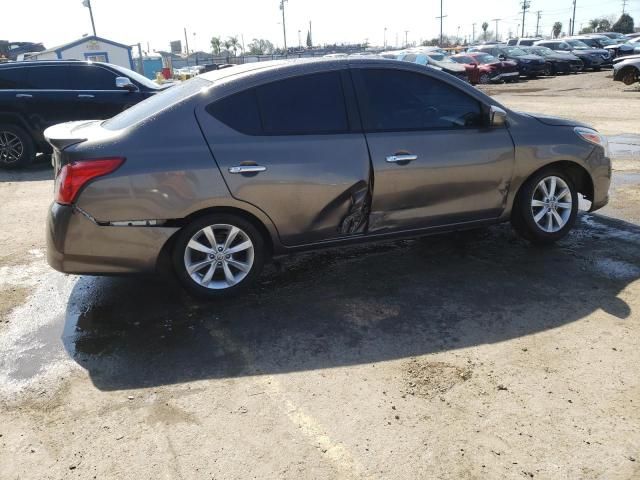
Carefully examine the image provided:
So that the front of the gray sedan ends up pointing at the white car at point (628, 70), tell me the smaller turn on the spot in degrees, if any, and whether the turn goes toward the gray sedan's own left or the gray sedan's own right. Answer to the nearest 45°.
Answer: approximately 45° to the gray sedan's own left

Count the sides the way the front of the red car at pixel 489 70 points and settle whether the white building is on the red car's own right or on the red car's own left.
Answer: on the red car's own right

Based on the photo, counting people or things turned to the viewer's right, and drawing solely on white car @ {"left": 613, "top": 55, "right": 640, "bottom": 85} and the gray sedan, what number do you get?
1

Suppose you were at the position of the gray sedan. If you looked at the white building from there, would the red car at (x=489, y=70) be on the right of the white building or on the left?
right

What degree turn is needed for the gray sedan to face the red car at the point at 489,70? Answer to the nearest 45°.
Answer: approximately 90° to its left

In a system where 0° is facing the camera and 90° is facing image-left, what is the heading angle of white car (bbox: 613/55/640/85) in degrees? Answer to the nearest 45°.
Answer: approximately 45°

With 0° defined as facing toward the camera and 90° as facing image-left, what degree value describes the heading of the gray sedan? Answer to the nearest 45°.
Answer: approximately 270°

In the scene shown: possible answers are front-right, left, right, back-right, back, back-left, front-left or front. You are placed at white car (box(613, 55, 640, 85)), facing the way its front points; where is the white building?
front-right
